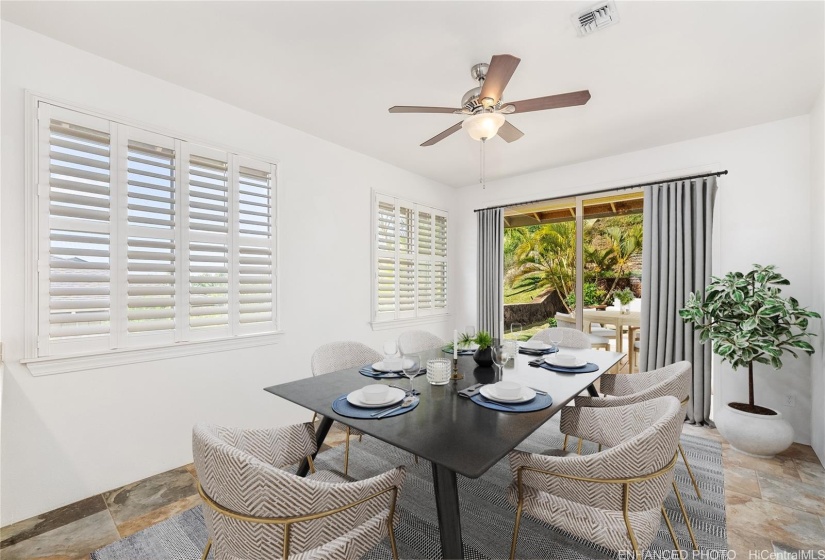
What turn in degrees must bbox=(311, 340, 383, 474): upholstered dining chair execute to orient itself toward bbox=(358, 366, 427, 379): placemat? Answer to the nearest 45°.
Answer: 0° — it already faces it

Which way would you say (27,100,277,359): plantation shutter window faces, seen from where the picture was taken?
facing the viewer and to the right of the viewer

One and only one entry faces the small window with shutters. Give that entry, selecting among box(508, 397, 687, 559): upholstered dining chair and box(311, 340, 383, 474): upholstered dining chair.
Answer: box(508, 397, 687, 559): upholstered dining chair

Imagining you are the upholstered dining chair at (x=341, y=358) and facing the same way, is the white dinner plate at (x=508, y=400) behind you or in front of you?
in front

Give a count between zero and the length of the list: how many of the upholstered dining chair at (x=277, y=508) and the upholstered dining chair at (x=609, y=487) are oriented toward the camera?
0

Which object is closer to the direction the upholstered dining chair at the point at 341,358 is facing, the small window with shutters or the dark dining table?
the dark dining table

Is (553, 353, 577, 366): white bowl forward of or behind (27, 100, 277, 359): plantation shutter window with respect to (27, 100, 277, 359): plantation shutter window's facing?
forward

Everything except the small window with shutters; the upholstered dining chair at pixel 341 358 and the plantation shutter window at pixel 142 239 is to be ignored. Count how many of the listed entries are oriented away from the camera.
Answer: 0

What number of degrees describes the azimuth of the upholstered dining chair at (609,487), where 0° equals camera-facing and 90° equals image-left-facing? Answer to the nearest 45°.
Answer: approximately 135°

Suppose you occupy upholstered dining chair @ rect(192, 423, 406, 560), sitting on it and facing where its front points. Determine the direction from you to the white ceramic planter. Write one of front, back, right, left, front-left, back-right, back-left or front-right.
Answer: front-right

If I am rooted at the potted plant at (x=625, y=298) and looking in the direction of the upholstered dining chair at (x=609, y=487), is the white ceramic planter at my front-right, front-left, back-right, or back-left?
front-left

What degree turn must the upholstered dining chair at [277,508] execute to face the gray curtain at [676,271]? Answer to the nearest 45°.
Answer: approximately 45° to its right

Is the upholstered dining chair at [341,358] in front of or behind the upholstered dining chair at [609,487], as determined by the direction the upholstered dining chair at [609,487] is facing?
in front

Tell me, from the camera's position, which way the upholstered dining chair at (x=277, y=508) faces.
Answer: facing away from the viewer and to the right of the viewer

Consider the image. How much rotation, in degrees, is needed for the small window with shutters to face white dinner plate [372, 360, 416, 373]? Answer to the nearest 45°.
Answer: approximately 45° to its right
